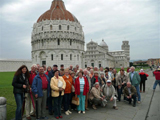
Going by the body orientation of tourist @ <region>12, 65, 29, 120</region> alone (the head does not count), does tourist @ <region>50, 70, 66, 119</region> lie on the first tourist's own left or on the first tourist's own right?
on the first tourist's own left

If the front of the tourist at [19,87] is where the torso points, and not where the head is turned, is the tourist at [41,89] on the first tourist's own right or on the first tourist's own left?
on the first tourist's own left

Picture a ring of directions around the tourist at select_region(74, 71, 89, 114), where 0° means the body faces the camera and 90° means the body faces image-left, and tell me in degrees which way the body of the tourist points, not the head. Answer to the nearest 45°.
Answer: approximately 0°

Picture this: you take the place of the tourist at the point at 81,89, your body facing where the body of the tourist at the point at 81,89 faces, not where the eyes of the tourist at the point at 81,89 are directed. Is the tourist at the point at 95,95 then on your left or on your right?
on your left

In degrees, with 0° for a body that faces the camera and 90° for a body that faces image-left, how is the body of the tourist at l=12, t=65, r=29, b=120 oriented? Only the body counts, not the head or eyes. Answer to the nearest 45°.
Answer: approximately 315°
